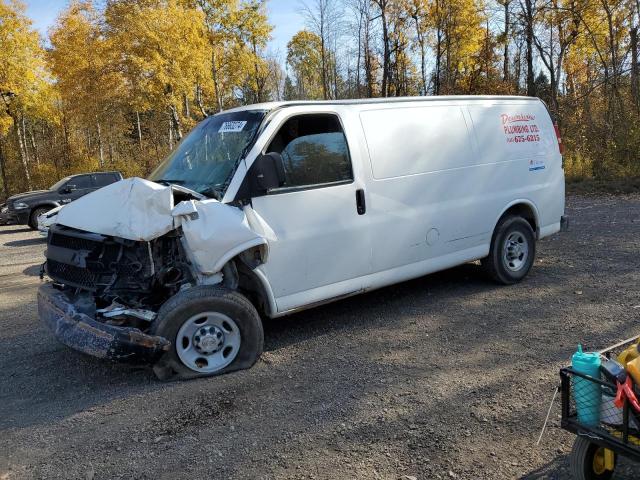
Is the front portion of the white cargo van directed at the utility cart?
no

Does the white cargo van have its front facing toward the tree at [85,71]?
no

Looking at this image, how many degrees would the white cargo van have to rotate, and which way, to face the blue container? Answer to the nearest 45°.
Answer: approximately 90° to its left

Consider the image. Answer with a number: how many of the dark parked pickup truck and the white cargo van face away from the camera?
0

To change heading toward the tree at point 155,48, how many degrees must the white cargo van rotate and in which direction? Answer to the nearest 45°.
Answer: approximately 135° to its right

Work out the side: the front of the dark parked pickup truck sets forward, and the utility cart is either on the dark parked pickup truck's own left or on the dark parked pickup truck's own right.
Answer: on the dark parked pickup truck's own left

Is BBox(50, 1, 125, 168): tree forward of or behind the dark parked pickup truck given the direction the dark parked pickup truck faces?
behind

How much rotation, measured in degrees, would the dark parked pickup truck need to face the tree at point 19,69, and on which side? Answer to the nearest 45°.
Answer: approximately 135° to its right

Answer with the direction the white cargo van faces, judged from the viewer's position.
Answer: facing the viewer and to the left of the viewer

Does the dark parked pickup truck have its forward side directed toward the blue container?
no

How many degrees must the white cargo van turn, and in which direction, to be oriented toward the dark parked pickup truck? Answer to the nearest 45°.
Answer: approximately 90° to its right

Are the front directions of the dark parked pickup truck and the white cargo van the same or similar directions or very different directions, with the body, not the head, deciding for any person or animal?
same or similar directions
